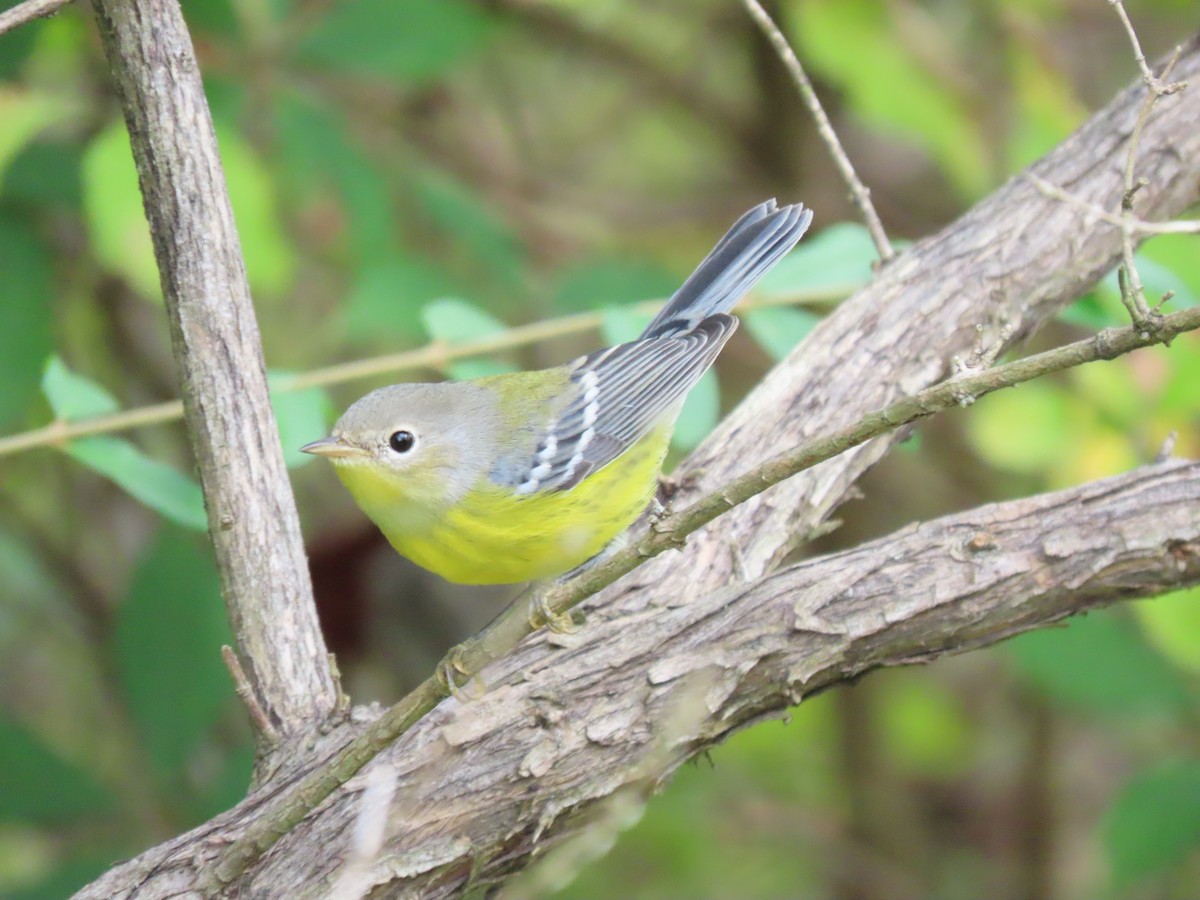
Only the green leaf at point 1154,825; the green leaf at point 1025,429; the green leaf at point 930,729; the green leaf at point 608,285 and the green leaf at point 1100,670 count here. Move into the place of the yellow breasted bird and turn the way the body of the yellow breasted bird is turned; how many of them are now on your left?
0

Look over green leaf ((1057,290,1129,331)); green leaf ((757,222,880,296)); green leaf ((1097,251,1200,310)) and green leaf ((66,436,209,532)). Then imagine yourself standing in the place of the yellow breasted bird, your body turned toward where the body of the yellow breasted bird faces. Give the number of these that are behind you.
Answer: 3

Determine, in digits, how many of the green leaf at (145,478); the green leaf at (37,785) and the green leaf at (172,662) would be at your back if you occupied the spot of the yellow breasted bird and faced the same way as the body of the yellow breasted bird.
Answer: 0

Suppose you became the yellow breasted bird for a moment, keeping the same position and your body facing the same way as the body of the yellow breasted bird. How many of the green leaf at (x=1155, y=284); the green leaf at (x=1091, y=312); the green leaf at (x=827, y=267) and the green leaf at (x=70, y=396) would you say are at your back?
3

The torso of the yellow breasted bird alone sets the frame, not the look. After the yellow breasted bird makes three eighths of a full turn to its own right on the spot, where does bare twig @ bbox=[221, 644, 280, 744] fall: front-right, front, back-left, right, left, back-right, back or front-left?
back

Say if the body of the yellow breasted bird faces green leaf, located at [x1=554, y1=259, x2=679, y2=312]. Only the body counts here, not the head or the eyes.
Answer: no

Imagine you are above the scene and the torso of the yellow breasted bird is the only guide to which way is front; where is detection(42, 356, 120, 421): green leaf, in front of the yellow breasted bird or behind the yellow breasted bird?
in front

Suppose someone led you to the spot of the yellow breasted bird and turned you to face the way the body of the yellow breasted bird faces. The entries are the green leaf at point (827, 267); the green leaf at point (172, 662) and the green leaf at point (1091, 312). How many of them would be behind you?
2

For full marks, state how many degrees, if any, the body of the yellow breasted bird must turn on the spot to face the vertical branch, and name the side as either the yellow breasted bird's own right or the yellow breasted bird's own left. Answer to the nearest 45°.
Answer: approximately 45° to the yellow breasted bird's own left

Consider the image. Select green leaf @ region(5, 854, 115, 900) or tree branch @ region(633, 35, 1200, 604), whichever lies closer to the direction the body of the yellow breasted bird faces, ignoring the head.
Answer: the green leaf

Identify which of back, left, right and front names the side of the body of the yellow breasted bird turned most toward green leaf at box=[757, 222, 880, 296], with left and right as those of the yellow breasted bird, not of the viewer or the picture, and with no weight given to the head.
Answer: back

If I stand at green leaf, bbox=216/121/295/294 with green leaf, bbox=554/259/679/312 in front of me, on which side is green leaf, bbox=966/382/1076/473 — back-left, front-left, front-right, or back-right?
front-right

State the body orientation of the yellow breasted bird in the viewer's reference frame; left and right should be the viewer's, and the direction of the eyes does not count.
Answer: facing to the left of the viewer

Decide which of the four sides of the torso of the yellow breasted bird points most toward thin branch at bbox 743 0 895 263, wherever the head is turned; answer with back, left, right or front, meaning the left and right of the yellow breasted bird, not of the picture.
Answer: back

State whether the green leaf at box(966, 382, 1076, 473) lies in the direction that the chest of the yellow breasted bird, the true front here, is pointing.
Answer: no

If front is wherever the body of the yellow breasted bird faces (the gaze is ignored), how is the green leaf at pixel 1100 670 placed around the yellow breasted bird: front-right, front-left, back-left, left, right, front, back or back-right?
back-right
